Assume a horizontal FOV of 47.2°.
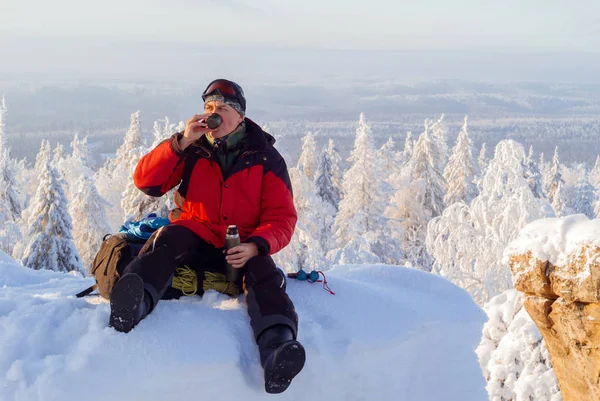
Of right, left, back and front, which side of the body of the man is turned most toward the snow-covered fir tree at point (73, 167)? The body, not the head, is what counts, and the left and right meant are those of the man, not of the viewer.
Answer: back

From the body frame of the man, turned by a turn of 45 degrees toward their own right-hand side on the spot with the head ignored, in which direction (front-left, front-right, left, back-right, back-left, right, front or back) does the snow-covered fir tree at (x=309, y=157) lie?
back-right

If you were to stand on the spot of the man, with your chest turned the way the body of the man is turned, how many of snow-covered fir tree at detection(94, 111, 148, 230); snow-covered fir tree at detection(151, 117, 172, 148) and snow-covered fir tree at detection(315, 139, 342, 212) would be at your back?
3

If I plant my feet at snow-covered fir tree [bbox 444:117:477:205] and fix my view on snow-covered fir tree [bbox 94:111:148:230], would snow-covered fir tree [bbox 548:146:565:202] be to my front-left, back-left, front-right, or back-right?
back-right

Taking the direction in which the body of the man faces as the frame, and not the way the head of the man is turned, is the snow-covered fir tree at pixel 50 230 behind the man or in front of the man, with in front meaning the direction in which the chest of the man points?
behind

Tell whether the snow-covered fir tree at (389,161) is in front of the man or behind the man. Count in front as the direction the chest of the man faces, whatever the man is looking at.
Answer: behind

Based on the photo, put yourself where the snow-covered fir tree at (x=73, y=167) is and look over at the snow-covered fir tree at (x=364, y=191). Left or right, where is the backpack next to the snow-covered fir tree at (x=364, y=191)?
right

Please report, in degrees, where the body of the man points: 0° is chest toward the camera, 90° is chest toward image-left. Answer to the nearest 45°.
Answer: approximately 0°

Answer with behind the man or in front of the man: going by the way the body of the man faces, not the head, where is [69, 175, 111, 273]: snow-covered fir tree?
behind

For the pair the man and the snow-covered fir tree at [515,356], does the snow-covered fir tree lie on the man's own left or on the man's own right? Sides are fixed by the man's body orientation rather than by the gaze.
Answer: on the man's own left

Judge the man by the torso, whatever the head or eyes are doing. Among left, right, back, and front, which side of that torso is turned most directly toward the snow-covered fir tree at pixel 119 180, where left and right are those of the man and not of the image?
back

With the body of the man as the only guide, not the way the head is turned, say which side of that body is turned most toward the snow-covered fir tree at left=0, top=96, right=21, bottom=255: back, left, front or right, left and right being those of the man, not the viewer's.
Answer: back

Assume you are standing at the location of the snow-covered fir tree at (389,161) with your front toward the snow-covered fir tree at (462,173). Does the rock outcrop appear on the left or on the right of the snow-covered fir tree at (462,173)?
right

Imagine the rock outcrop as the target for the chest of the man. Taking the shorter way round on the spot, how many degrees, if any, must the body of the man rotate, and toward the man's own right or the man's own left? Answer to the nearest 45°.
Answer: approximately 90° to the man's own left
